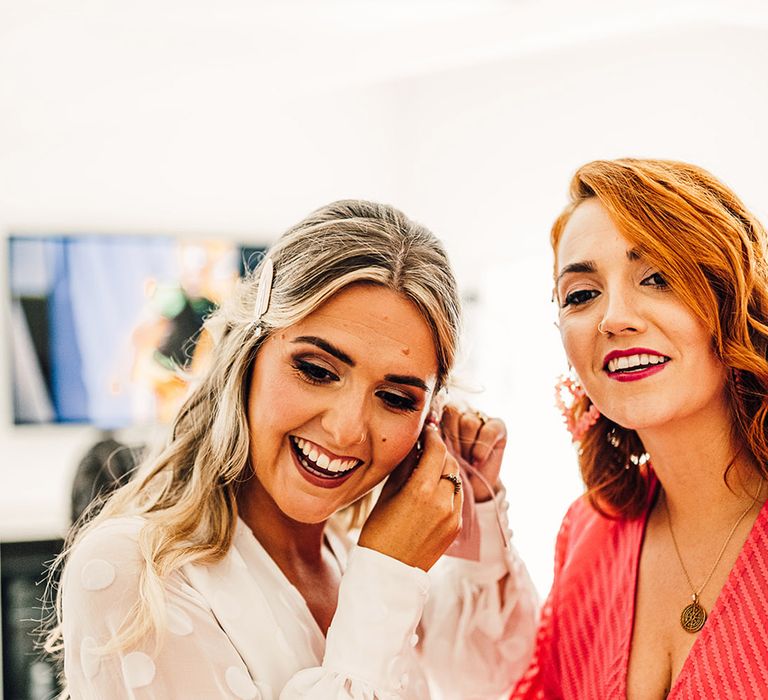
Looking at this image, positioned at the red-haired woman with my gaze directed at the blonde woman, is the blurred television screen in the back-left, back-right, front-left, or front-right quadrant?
front-right

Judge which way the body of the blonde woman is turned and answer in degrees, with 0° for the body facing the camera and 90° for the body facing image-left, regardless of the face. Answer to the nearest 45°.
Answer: approximately 315°

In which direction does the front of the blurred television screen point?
toward the camera

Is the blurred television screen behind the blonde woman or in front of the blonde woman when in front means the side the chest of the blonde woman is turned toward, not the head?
behind

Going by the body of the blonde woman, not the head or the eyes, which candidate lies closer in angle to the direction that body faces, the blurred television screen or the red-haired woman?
the red-haired woman

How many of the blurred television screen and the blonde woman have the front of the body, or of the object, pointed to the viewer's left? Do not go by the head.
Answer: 0

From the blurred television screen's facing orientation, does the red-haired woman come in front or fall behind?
in front

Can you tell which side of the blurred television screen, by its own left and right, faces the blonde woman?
front

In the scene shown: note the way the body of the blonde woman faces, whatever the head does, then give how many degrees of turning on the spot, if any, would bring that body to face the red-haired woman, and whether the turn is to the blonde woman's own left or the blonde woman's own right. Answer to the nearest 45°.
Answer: approximately 45° to the blonde woman's own left
